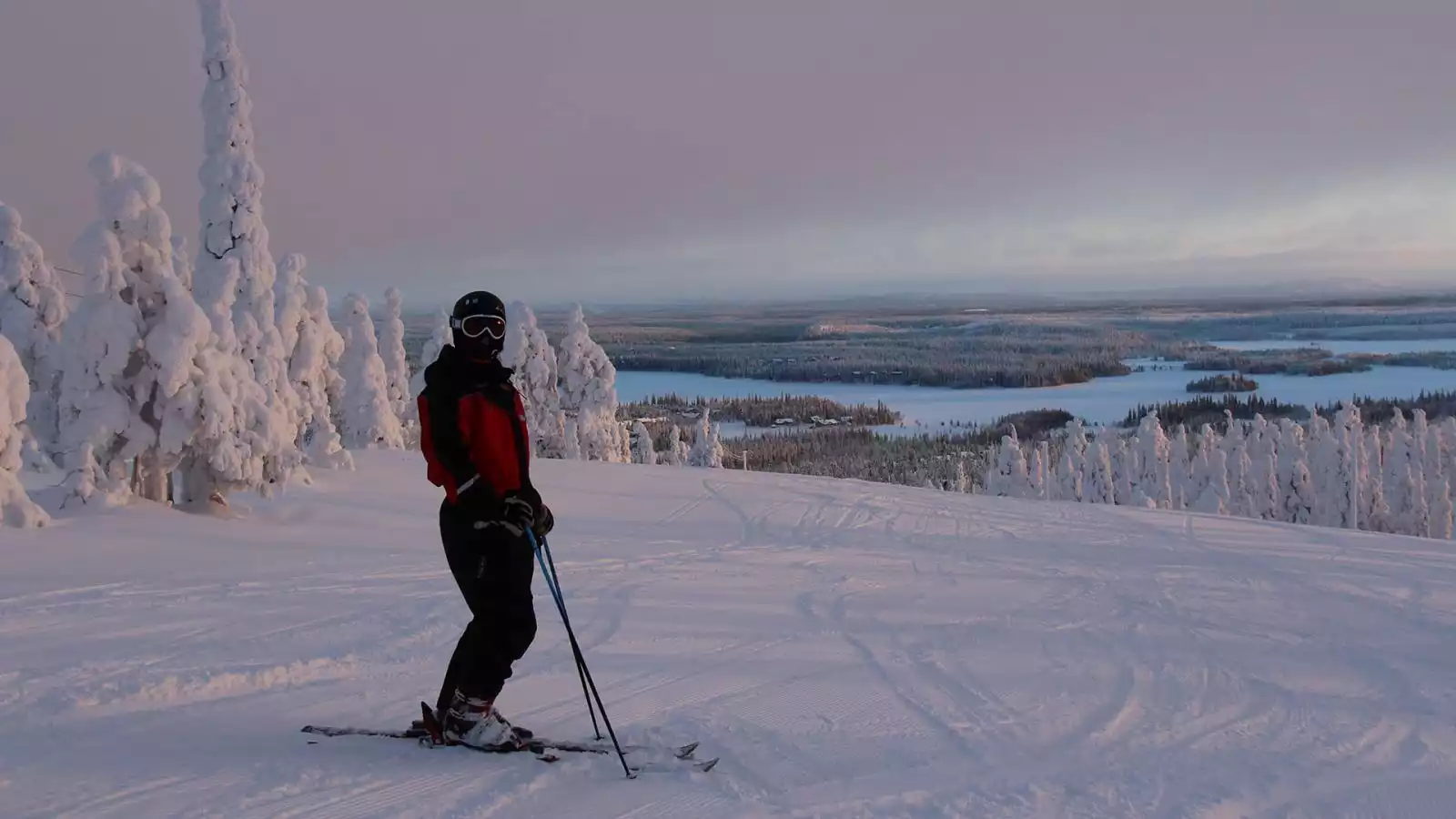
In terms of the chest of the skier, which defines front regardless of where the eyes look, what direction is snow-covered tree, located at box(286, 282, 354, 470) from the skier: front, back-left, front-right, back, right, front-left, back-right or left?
back-left

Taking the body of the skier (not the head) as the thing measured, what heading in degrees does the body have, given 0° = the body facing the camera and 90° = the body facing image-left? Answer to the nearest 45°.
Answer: approximately 315°

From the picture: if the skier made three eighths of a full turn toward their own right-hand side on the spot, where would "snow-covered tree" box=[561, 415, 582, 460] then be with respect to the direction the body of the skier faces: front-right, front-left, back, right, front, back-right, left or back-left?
right

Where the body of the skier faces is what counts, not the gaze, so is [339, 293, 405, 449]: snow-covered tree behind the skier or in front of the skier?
behind

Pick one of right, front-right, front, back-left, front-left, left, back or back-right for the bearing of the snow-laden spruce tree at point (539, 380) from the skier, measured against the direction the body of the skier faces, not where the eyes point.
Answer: back-left

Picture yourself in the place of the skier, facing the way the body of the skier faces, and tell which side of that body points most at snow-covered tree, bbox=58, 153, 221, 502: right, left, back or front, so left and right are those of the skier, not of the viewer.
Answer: back

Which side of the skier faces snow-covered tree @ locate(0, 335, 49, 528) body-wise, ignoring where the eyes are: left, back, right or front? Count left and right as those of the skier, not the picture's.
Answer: back

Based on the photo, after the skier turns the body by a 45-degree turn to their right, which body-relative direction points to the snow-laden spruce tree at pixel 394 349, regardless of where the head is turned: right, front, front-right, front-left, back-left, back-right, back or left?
back

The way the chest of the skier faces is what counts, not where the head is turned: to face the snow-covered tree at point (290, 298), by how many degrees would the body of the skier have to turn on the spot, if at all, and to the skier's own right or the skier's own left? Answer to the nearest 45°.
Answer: approximately 135° to the skier's own left

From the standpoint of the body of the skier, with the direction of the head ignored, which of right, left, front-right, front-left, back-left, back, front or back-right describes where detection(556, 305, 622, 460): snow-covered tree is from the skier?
back-left
